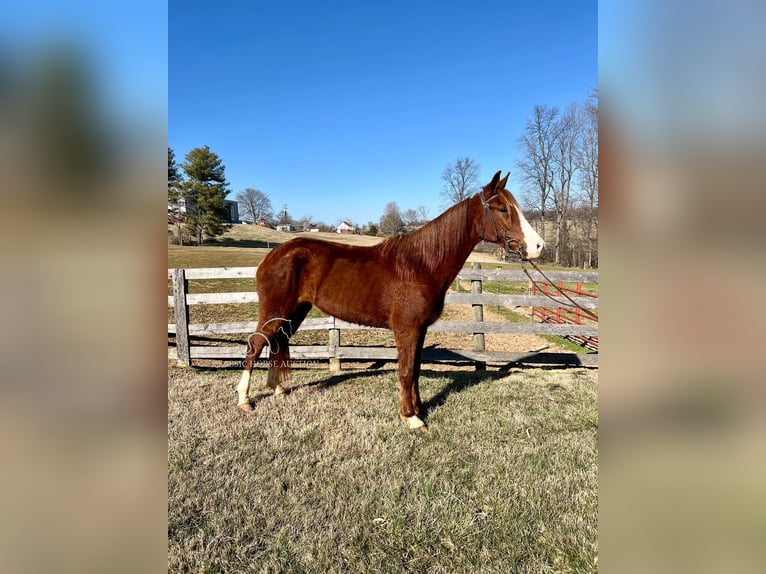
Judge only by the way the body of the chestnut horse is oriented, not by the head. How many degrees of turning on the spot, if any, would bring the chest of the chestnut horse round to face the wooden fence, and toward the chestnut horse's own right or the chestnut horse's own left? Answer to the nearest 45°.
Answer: approximately 90° to the chestnut horse's own left

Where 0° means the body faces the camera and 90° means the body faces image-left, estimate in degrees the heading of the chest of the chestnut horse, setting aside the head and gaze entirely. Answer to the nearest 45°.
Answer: approximately 270°

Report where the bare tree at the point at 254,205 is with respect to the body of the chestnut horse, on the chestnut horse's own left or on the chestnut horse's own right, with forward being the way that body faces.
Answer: on the chestnut horse's own left

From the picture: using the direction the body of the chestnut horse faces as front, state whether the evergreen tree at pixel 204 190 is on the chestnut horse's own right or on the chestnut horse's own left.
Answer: on the chestnut horse's own left
